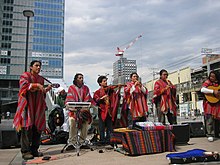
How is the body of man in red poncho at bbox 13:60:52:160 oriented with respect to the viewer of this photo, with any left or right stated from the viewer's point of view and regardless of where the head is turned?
facing the viewer and to the right of the viewer

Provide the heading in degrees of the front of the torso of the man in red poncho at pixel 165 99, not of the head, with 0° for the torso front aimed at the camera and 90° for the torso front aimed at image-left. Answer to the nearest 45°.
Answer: approximately 315°

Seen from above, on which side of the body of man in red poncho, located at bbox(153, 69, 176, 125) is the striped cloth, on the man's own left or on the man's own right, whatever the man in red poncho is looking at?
on the man's own right

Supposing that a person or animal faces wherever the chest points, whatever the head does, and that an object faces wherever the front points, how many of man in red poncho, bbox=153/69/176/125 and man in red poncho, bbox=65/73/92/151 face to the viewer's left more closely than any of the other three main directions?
0

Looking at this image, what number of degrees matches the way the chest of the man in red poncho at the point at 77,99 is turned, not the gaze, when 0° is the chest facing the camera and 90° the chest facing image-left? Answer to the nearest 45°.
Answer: approximately 0°

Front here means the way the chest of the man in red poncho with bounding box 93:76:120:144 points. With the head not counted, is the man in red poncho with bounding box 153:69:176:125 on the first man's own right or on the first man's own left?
on the first man's own left

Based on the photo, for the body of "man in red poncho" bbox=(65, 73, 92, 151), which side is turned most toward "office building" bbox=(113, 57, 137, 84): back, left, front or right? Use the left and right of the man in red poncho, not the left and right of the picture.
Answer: back

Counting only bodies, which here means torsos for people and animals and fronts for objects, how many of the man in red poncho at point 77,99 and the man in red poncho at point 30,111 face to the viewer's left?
0

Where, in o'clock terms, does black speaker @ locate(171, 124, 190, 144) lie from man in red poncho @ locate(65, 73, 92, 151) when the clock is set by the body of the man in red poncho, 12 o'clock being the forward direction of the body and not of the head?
The black speaker is roughly at 9 o'clock from the man in red poncho.

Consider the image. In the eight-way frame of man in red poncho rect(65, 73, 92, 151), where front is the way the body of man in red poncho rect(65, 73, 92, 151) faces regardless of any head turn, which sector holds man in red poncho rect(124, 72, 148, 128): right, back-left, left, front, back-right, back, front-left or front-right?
left

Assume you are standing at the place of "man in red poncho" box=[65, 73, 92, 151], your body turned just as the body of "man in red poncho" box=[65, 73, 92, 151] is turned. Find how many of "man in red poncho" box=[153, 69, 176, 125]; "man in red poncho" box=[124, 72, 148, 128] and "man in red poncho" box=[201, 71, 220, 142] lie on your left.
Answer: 3

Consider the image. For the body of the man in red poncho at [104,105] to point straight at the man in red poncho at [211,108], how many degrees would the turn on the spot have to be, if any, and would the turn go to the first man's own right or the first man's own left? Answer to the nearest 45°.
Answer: approximately 45° to the first man's own left
